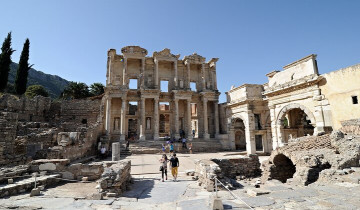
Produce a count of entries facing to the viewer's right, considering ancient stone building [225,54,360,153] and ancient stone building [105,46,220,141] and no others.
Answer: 0

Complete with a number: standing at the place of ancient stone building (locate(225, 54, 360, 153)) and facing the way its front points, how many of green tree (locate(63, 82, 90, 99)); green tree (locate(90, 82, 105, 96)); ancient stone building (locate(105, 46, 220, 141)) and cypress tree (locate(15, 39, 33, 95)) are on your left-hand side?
0

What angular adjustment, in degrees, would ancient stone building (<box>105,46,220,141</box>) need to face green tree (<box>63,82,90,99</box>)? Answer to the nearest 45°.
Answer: approximately 135° to its right

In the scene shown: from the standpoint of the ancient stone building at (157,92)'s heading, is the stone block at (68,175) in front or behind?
in front

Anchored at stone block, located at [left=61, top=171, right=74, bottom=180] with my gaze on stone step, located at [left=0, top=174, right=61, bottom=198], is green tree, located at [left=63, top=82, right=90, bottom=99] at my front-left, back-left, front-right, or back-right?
back-right

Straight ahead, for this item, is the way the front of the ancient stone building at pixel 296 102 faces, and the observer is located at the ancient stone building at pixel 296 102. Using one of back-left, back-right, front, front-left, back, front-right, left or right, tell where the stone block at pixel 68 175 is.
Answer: front

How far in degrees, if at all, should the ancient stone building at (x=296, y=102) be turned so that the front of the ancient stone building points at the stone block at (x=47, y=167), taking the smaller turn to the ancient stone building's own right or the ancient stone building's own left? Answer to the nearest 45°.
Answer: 0° — it already faces it

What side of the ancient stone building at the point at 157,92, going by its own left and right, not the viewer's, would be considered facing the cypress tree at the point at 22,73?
right

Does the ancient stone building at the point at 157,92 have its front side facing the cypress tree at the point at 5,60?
no

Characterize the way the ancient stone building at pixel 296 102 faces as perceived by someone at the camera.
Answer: facing the viewer and to the left of the viewer

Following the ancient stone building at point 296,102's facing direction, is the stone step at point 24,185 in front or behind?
in front

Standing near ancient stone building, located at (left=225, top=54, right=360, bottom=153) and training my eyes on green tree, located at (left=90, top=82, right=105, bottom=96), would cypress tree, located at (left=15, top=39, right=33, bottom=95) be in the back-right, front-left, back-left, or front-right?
front-left

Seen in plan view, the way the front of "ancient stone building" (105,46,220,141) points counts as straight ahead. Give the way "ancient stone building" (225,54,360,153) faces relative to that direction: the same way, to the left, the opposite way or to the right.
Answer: to the right

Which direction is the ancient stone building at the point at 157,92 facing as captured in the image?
toward the camera

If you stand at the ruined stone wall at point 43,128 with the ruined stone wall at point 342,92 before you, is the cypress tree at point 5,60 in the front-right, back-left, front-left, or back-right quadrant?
back-left
